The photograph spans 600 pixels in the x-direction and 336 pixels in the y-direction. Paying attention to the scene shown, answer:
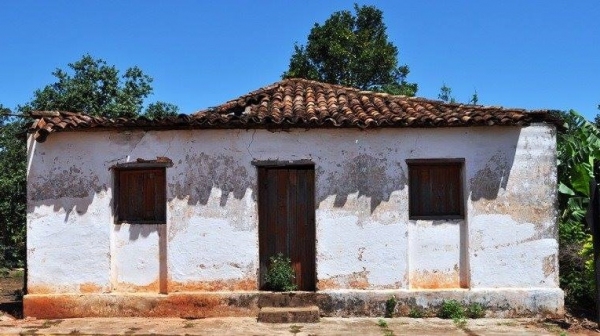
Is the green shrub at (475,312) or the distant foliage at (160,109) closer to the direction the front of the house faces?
the green shrub

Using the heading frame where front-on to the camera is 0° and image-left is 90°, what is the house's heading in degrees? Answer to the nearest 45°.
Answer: approximately 0°

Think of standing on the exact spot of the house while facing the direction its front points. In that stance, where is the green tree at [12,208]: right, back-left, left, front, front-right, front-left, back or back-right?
back-right

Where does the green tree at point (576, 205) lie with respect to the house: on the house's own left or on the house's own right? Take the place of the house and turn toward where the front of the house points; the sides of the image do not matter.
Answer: on the house's own left

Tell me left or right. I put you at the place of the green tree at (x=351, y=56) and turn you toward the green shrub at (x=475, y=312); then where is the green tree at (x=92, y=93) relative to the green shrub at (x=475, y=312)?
right

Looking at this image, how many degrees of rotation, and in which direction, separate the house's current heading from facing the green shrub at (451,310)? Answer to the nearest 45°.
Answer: approximately 90° to its left

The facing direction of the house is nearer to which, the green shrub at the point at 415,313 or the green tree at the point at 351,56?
the green shrub

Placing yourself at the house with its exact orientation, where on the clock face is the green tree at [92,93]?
The green tree is roughly at 5 o'clock from the house.

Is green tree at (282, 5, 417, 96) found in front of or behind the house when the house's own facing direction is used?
behind

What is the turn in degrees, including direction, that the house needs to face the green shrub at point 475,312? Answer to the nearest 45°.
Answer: approximately 90° to its left
